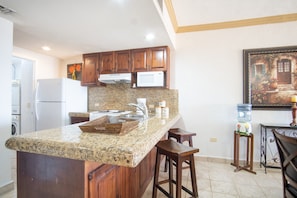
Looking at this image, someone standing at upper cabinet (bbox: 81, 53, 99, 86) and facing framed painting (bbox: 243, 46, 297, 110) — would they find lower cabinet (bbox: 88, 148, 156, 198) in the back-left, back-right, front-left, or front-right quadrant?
front-right

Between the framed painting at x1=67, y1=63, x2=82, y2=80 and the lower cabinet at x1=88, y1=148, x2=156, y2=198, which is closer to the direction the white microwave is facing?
the lower cabinet

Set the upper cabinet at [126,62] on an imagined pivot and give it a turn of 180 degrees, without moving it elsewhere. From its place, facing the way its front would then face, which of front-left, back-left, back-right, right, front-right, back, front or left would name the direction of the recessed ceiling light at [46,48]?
left

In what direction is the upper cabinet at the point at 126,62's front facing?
toward the camera

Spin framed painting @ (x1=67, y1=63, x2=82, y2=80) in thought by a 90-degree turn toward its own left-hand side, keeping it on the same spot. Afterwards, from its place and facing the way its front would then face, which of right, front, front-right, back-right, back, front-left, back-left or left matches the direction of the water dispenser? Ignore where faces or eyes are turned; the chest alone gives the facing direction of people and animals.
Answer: front-right

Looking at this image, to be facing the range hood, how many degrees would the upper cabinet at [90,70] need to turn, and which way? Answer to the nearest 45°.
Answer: approximately 45° to its left

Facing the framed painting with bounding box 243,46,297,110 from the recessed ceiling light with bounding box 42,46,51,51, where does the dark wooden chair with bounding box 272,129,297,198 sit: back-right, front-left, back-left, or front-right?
front-right

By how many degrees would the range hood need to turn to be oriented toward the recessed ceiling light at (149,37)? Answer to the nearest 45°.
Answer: approximately 45° to its left

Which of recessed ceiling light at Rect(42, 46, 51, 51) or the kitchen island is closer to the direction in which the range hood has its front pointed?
the kitchen island

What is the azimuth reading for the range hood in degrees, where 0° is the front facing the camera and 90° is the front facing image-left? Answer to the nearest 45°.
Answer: approximately 0°

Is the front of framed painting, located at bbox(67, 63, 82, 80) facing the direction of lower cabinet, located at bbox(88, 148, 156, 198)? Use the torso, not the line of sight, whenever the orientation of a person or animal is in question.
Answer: yes

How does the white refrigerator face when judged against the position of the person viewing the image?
facing the viewer and to the left of the viewer

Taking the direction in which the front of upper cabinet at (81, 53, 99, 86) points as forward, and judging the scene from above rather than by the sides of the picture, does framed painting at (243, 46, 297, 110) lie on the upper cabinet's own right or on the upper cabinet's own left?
on the upper cabinet's own left

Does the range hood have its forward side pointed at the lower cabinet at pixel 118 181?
yes

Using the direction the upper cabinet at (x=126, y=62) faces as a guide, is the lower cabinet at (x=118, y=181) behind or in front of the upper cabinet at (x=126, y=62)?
in front

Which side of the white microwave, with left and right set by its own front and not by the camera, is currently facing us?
front

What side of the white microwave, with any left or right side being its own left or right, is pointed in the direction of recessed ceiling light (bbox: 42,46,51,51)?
right

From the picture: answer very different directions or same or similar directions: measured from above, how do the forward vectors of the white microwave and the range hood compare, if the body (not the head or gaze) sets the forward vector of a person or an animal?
same or similar directions

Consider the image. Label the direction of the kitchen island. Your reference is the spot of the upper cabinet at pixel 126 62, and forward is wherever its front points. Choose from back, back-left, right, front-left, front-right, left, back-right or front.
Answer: front

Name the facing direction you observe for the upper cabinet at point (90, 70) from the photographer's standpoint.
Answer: facing the viewer
